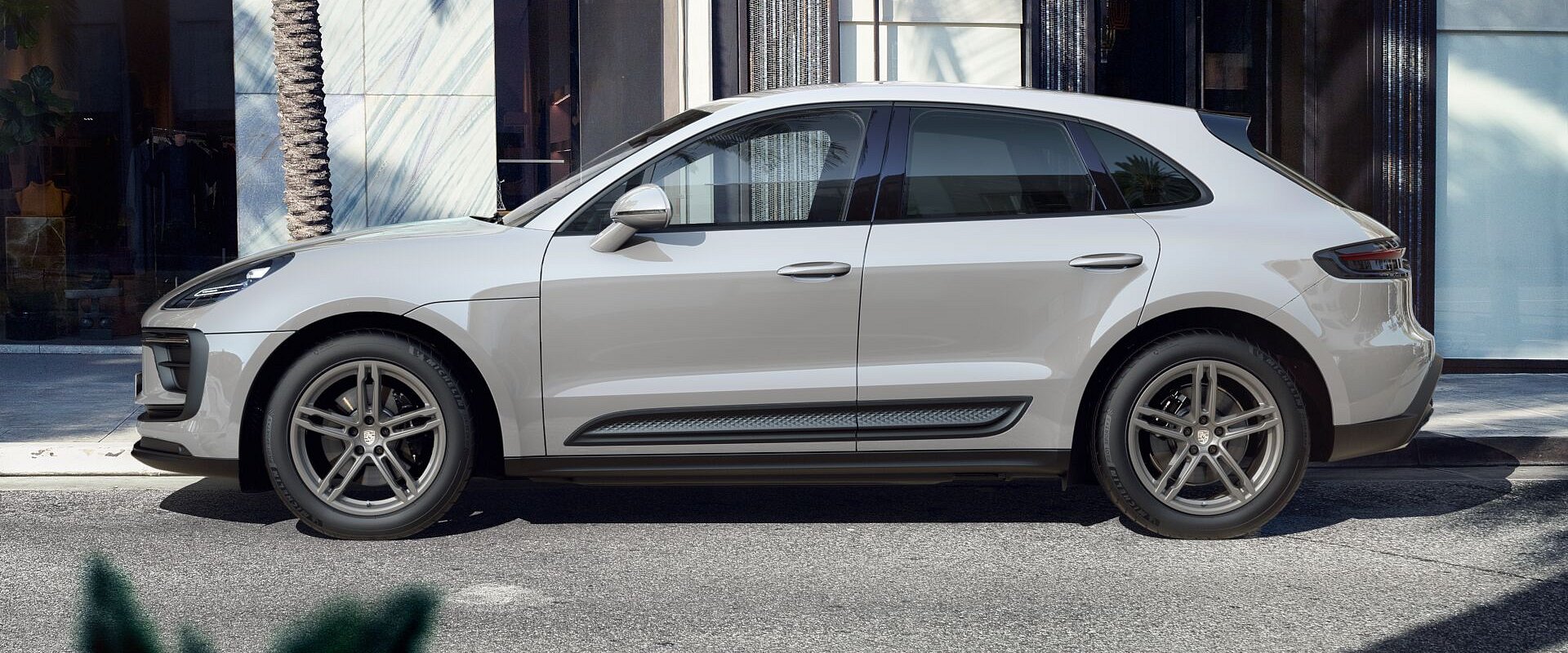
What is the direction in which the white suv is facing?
to the viewer's left

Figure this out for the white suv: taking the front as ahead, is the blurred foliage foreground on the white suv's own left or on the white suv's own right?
on the white suv's own left
